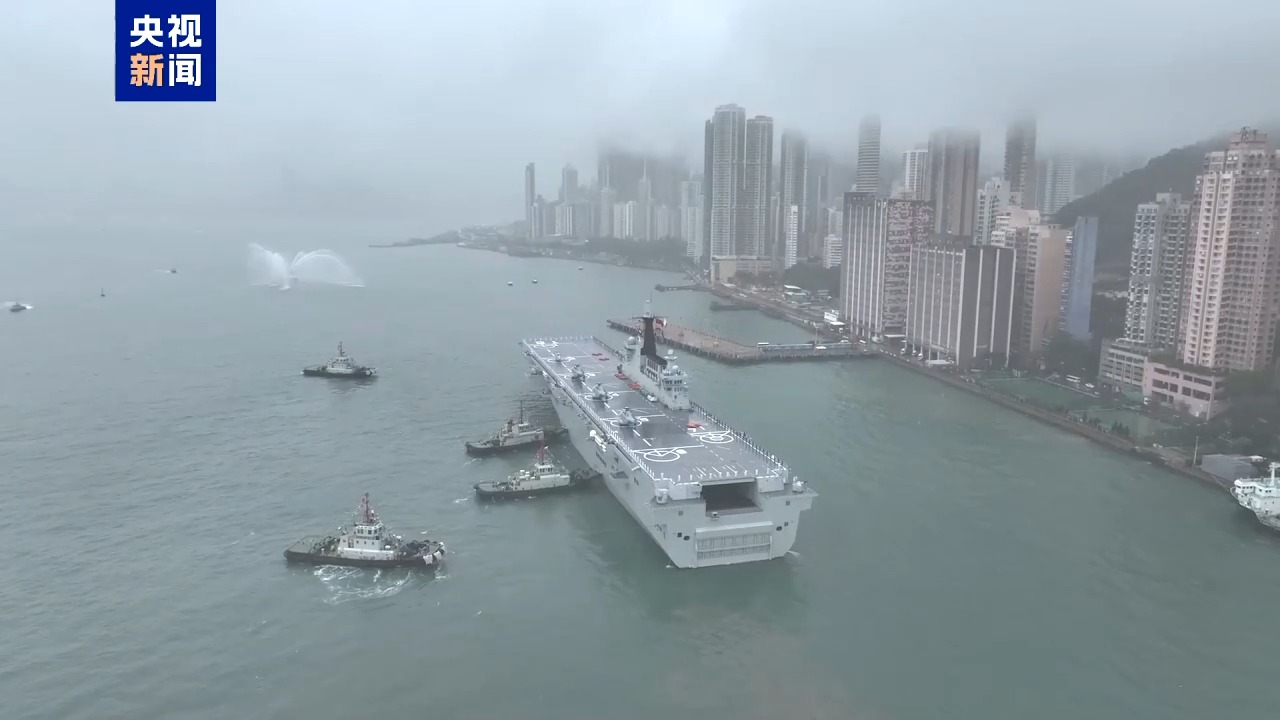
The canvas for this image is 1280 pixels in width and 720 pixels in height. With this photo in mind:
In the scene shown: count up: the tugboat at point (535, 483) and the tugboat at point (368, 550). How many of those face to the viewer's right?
2

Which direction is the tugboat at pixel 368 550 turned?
to the viewer's right

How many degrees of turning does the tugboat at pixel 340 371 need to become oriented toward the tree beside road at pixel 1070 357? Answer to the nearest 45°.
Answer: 0° — it already faces it

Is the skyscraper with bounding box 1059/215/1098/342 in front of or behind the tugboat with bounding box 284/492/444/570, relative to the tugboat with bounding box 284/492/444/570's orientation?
in front

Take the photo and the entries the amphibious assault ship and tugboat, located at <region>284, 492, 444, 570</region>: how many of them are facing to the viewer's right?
1

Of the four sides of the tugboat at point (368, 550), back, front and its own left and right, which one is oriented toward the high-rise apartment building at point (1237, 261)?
front

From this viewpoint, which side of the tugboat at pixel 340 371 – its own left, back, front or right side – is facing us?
right

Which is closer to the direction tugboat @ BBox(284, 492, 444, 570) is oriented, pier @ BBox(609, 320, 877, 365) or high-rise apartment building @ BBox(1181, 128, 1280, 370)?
the high-rise apartment building

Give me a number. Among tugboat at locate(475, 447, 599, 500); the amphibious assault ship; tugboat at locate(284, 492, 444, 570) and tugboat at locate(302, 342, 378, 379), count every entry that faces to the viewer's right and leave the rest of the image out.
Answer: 3

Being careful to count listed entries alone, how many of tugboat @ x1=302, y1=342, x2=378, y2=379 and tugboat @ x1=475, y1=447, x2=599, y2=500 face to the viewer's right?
2

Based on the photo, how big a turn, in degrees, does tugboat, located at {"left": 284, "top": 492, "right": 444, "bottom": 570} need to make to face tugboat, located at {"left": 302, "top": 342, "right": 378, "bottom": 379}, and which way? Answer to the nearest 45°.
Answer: approximately 90° to its left

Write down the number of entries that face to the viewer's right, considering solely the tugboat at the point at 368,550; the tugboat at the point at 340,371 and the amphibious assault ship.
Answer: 2

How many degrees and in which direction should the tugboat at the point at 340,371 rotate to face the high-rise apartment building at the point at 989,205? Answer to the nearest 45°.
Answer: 0° — it already faces it

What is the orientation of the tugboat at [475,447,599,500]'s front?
to the viewer's right

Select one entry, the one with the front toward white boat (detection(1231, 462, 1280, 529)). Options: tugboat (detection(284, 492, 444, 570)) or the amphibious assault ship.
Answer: the tugboat
